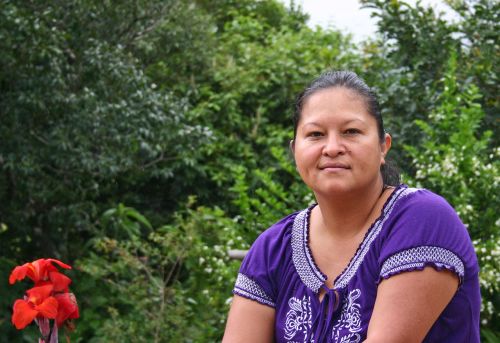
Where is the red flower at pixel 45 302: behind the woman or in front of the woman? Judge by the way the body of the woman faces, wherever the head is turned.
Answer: in front

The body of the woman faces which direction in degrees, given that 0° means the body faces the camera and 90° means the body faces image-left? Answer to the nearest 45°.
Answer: approximately 45°

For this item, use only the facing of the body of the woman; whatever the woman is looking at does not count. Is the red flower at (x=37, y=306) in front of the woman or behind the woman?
in front
